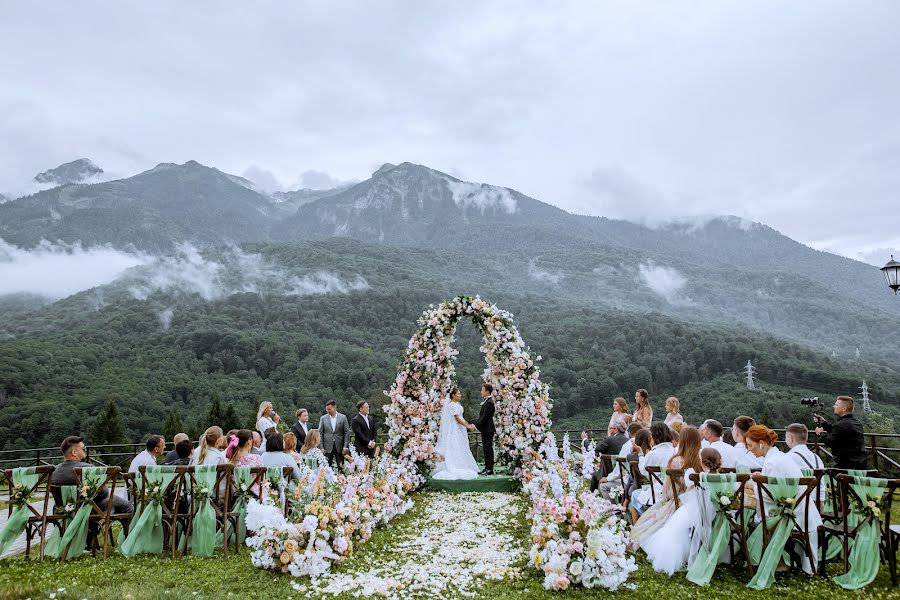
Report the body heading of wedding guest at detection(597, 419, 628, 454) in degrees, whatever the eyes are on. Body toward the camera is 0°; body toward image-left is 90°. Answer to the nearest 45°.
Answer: approximately 90°

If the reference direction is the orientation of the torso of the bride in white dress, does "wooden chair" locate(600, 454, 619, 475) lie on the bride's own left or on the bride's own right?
on the bride's own right

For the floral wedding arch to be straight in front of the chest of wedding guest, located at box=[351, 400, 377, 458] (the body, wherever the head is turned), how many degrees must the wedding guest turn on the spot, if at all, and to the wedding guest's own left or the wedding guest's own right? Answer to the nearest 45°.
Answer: approximately 45° to the wedding guest's own left

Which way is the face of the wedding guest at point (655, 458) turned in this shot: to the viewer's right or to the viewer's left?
to the viewer's left

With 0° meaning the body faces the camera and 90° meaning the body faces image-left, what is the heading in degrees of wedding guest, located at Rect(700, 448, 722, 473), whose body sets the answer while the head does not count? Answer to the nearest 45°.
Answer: approximately 135°

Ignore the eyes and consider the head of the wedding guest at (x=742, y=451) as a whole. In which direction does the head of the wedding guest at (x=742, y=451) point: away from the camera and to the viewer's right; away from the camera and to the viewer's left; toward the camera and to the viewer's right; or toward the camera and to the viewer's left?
away from the camera and to the viewer's left

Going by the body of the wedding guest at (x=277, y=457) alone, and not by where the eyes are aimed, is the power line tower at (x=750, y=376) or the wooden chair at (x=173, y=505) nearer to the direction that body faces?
the power line tower

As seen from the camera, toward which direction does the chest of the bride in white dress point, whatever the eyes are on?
to the viewer's right

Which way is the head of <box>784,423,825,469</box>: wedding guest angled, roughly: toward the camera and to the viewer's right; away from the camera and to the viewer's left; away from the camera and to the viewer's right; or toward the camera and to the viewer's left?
away from the camera and to the viewer's left

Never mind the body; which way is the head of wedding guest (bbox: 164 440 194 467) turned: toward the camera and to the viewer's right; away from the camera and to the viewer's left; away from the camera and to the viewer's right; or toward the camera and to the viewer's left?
away from the camera and to the viewer's right

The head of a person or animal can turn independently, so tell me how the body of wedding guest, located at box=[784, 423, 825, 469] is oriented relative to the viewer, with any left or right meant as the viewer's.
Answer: facing away from the viewer and to the left of the viewer

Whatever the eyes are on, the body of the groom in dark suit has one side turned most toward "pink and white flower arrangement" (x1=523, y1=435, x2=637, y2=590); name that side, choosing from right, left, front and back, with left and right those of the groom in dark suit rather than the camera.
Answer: left
